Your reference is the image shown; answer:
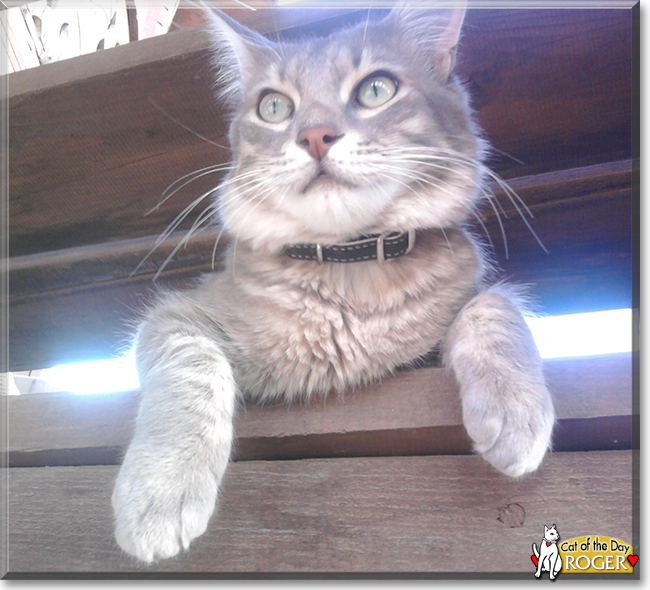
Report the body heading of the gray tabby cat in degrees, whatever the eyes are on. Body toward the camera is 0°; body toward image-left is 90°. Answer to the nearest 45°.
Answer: approximately 0°
